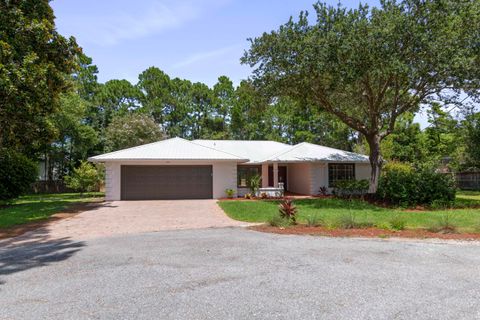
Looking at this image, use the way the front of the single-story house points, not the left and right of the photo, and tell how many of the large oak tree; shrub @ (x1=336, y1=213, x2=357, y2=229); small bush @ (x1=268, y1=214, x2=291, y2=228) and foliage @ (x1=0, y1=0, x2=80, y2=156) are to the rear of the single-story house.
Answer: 0

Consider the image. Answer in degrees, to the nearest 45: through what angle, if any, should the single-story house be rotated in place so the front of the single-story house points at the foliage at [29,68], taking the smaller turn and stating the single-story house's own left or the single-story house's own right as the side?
approximately 45° to the single-story house's own right

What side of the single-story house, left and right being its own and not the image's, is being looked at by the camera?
front

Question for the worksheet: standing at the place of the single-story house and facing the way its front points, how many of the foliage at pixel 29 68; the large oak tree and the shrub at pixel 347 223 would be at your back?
0

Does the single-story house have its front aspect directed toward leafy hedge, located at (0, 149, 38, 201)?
no

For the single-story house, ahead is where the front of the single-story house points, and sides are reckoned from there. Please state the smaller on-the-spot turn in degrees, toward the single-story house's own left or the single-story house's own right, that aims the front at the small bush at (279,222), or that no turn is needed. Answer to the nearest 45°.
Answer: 0° — it already faces it

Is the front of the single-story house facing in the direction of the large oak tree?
no

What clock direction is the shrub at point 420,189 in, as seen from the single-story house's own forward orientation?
The shrub is roughly at 10 o'clock from the single-story house.

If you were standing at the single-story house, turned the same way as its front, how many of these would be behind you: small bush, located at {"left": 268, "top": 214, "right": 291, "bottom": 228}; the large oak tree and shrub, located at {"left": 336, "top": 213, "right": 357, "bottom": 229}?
0

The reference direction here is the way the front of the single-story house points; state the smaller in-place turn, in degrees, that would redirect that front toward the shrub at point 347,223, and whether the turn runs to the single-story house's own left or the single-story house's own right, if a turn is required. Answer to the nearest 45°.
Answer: approximately 45° to the single-story house's own left

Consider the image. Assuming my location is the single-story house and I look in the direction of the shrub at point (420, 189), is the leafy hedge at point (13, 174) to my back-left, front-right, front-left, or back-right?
back-right
